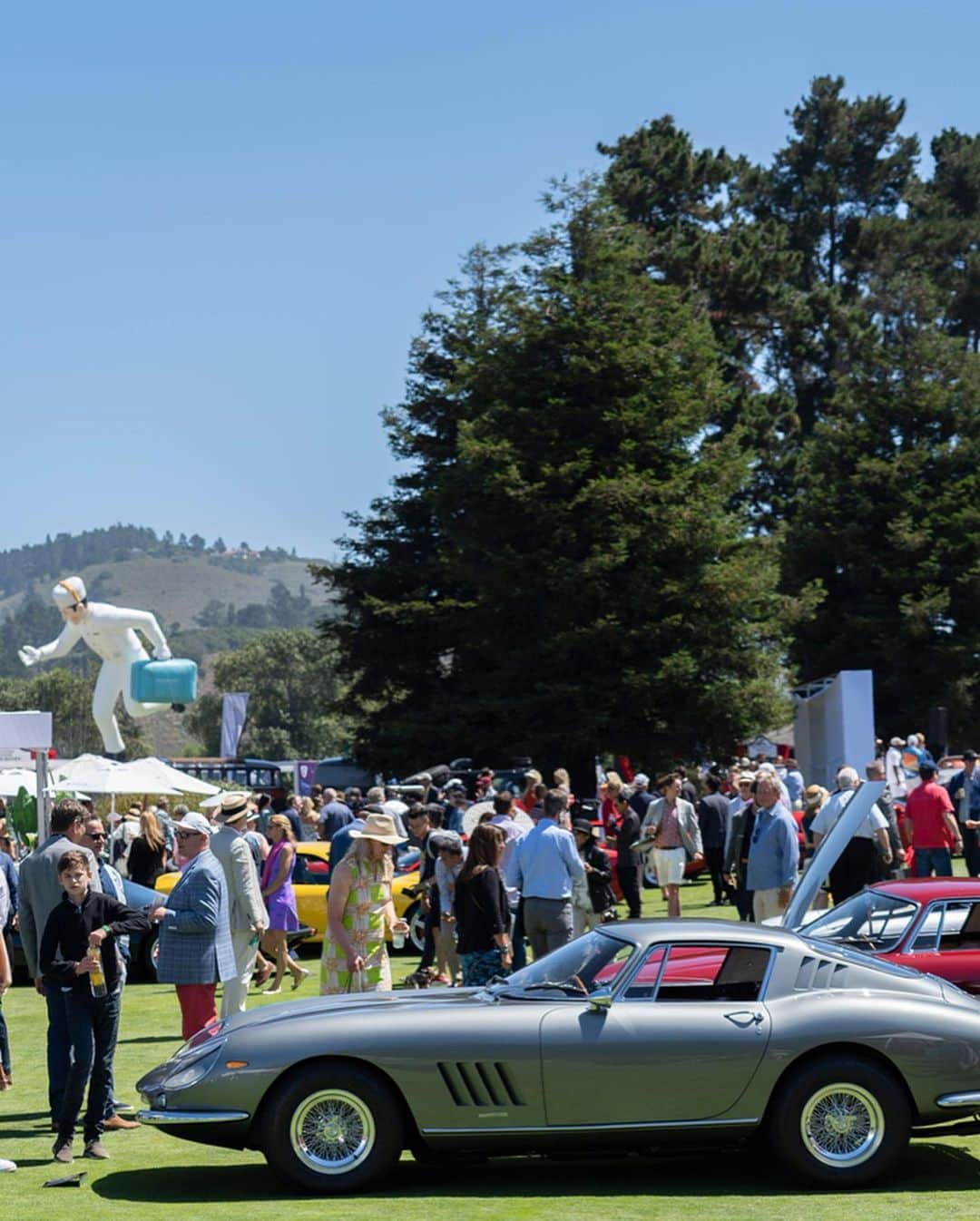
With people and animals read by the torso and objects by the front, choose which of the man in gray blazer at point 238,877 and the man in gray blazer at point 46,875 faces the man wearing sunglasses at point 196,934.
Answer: the man in gray blazer at point 46,875

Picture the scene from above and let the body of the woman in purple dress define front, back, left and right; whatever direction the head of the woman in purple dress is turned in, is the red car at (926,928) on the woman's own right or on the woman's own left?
on the woman's own left

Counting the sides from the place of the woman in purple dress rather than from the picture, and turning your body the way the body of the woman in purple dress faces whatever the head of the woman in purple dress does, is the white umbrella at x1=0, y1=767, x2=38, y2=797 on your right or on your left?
on your right

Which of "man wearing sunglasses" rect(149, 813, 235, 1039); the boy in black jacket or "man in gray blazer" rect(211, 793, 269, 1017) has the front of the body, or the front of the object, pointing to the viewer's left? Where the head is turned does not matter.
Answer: the man wearing sunglasses

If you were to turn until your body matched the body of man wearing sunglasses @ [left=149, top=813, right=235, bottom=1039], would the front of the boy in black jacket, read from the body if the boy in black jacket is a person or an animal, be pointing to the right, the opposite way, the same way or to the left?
to the left

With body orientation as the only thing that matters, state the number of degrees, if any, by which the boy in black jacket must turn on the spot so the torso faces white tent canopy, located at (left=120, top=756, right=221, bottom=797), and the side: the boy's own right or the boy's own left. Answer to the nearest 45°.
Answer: approximately 180°

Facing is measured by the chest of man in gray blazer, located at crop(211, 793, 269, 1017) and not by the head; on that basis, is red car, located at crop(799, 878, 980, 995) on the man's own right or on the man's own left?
on the man's own right

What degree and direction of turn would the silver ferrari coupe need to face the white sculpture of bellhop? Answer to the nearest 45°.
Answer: approximately 90° to its right

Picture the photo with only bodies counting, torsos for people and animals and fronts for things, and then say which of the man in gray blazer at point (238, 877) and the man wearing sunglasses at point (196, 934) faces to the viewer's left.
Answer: the man wearing sunglasses
